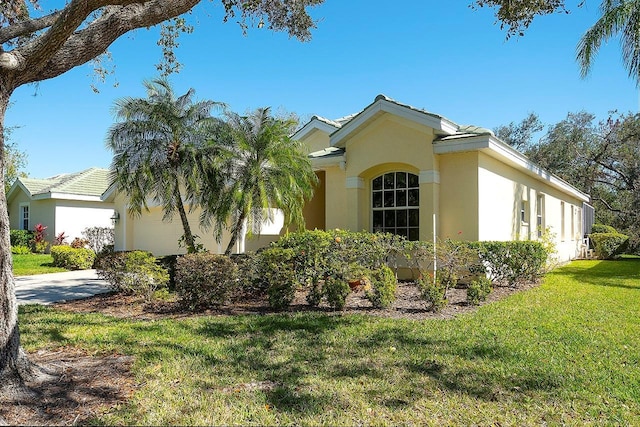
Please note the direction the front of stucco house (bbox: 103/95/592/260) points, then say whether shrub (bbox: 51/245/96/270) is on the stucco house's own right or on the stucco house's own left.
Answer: on the stucco house's own right

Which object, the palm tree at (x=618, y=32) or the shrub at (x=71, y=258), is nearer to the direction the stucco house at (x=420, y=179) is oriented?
the shrub

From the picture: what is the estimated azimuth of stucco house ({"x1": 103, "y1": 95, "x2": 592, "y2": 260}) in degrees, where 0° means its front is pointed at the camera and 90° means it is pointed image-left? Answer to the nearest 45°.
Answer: approximately 45°

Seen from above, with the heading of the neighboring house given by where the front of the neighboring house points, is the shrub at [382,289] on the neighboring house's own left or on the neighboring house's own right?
on the neighboring house's own left

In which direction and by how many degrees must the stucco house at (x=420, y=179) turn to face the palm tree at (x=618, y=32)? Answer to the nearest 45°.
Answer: approximately 135° to its left

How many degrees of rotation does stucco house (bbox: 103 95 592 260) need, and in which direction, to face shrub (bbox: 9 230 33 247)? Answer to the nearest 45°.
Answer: approximately 90° to its right

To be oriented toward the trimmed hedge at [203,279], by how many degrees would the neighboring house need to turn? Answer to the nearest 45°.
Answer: approximately 45° to its left

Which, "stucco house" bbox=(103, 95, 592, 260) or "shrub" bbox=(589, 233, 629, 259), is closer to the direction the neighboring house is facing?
the stucco house
